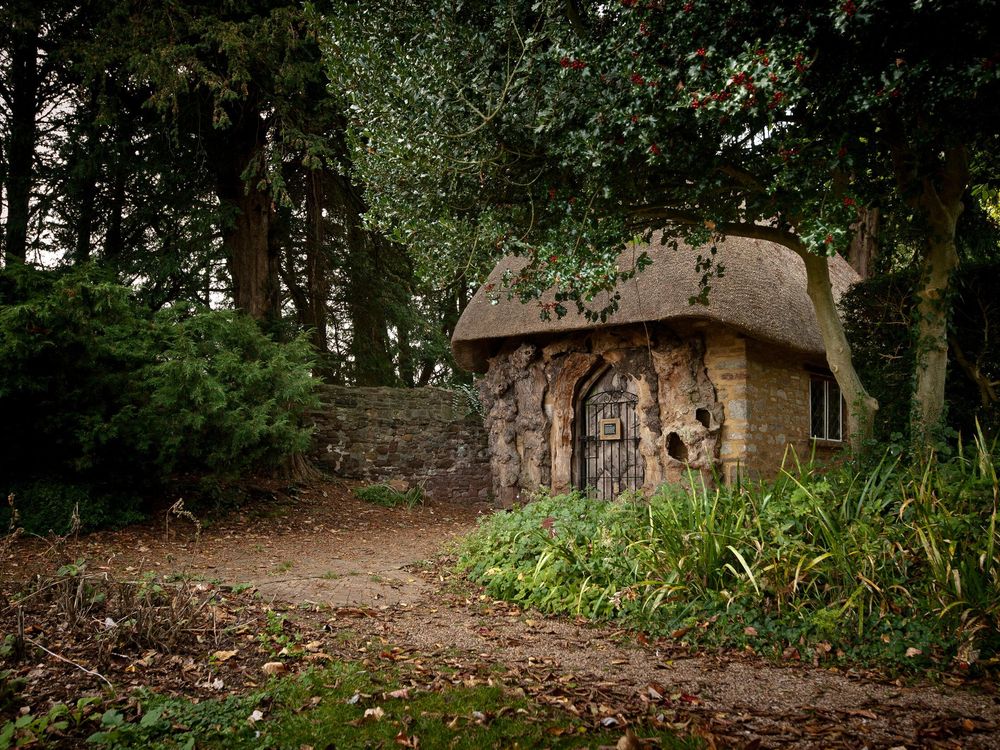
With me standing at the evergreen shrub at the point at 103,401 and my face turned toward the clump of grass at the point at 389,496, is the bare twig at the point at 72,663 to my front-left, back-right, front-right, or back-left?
back-right

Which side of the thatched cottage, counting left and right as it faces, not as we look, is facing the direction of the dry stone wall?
right

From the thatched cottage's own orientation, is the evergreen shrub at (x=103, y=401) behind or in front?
in front

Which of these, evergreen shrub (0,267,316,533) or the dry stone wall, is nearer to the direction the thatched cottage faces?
the evergreen shrub

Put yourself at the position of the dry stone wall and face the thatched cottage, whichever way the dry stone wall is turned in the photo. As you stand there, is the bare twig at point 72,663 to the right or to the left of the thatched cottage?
right

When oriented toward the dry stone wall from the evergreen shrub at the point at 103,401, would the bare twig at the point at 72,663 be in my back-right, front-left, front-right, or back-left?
back-right

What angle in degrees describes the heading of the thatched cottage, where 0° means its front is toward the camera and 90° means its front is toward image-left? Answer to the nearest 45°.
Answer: approximately 45°

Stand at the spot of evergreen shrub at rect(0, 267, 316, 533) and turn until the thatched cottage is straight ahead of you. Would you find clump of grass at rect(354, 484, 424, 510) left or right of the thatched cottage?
left

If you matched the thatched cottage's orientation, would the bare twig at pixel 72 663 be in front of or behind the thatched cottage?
in front

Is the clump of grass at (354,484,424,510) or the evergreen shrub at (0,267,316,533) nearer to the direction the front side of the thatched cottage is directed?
the evergreen shrub
